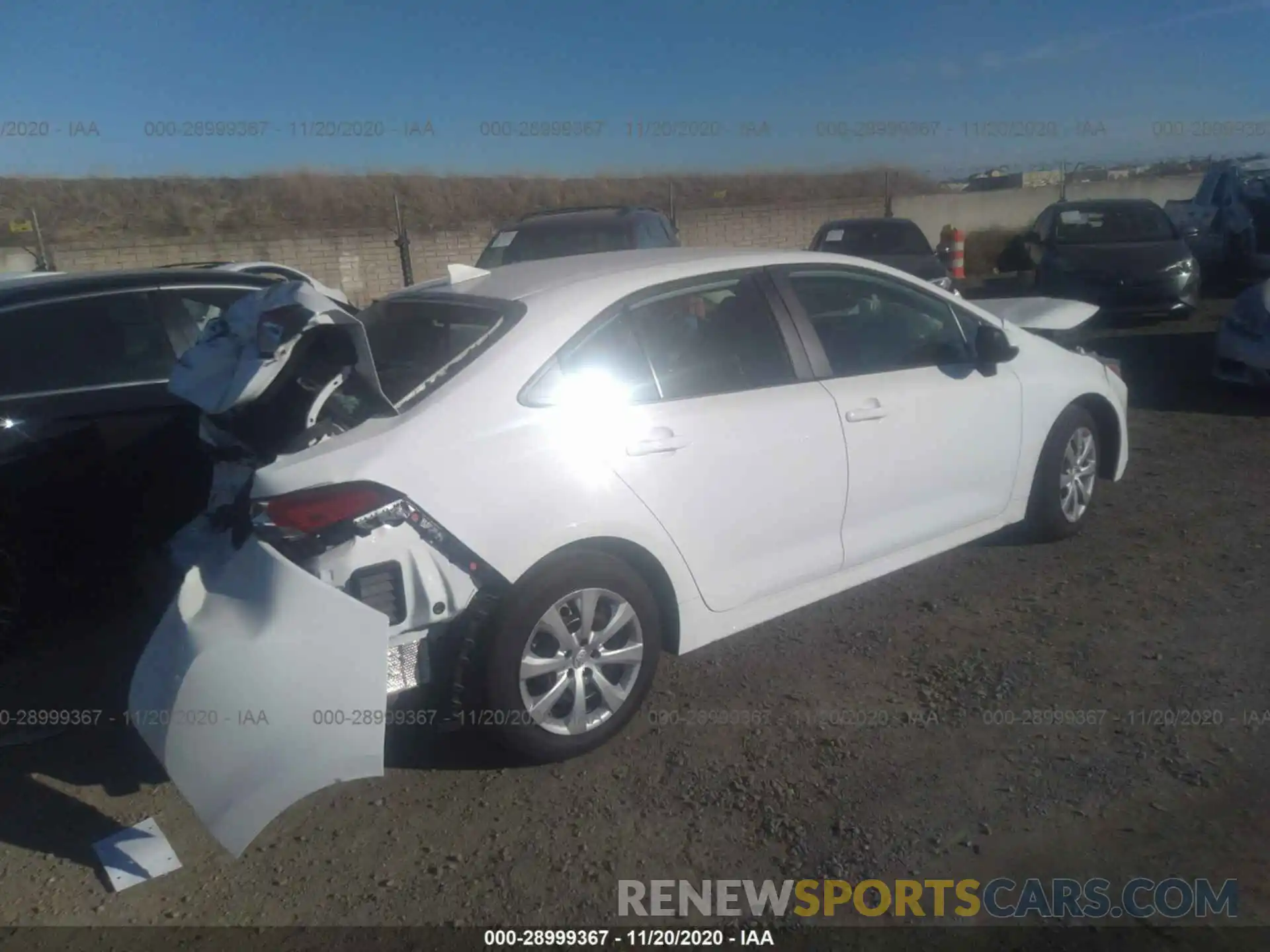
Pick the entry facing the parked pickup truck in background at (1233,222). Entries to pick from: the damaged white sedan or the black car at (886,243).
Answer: the damaged white sedan

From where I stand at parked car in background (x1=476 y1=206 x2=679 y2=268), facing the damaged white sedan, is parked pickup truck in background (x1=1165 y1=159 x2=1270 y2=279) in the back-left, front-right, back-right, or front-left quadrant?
back-left

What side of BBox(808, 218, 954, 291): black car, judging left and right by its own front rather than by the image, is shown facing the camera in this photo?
front

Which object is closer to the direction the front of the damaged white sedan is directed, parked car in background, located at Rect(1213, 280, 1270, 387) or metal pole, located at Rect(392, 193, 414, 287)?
the parked car in background

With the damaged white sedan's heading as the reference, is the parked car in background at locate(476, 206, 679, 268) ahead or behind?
ahead

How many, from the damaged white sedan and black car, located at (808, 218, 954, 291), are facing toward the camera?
1

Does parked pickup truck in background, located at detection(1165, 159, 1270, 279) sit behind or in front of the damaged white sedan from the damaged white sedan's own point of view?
in front

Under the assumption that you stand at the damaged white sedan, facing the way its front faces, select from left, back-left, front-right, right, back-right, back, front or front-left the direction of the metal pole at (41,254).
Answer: left

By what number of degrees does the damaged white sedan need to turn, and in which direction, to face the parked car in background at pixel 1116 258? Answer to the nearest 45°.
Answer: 0° — it already faces it

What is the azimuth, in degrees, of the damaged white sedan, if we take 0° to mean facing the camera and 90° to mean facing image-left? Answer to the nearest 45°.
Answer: approximately 225°
